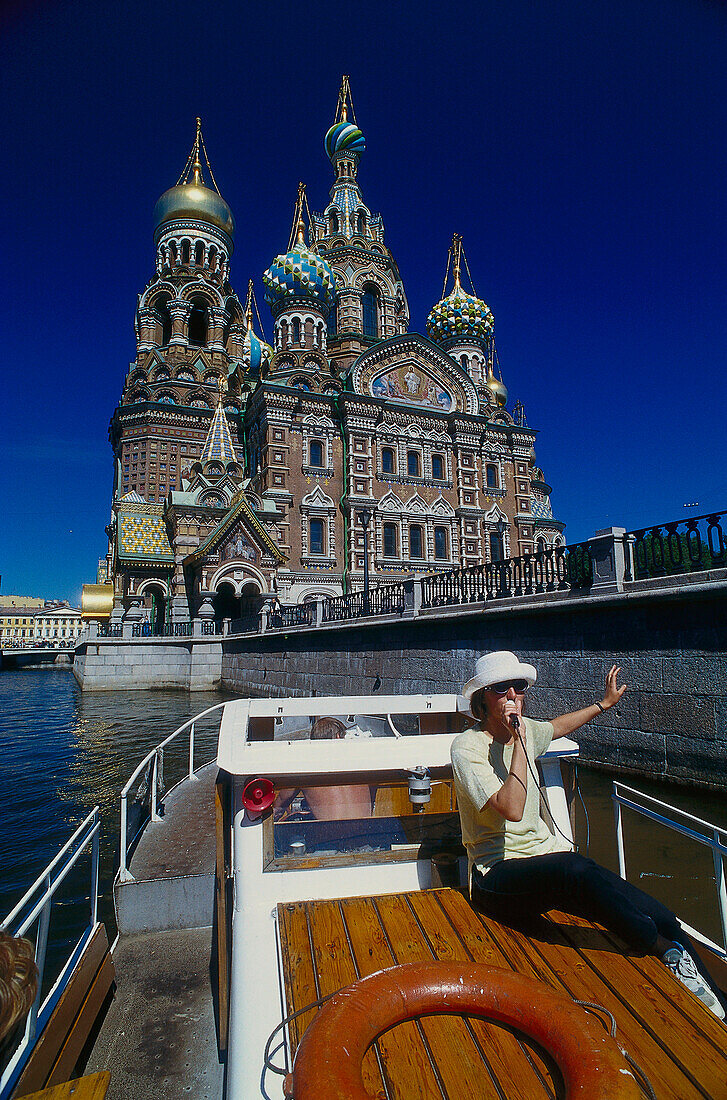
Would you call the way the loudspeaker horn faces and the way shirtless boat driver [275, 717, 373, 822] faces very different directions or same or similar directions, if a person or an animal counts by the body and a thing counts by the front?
very different directions

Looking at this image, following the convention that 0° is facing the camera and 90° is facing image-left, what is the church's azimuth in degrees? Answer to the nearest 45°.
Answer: approximately 45°

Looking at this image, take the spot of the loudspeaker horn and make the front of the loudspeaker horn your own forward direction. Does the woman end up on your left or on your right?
on your left

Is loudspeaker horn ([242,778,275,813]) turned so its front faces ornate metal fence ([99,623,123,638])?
no

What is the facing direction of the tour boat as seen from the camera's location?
facing away from the viewer

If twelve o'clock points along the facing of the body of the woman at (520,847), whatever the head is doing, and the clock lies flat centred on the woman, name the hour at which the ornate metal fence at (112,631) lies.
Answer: The ornate metal fence is roughly at 6 o'clock from the woman.

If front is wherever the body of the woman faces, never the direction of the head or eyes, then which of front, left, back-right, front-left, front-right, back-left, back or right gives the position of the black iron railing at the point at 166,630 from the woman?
back

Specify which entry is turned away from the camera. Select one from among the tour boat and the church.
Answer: the tour boat

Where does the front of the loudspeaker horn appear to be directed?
toward the camera

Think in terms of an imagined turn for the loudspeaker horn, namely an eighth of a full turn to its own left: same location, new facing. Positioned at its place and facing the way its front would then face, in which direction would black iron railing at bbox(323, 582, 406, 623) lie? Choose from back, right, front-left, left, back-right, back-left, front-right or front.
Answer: back-left

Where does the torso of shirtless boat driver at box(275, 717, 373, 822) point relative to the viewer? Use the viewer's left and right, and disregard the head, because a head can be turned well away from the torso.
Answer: facing away from the viewer

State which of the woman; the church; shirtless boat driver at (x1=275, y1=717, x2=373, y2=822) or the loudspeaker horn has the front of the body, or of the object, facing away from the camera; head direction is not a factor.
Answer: the shirtless boat driver

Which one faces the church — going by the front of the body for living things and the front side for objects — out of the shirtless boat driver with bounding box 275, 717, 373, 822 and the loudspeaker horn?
the shirtless boat driver

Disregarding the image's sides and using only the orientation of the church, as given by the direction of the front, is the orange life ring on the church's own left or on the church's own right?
on the church's own left
